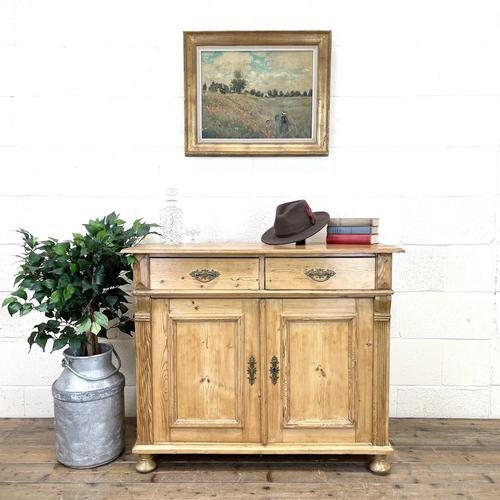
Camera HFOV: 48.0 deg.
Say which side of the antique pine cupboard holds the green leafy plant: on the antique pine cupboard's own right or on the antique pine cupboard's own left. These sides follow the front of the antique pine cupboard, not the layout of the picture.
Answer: on the antique pine cupboard's own right

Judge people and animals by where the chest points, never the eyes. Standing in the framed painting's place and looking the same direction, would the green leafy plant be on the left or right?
on its right

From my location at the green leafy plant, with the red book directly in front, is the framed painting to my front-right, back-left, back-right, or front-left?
front-left

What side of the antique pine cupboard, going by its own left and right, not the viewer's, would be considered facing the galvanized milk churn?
right

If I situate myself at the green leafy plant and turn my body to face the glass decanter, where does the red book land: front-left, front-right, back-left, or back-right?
front-right

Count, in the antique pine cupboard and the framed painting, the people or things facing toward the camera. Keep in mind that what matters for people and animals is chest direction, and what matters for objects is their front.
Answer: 2

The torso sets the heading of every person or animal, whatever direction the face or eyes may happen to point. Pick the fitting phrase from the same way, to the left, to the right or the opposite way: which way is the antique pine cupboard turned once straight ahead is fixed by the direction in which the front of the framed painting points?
the same way

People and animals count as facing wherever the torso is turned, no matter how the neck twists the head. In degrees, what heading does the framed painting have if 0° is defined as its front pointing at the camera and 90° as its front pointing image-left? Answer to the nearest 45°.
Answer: approximately 0°

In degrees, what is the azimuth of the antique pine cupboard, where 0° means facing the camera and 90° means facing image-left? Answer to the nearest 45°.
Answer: approximately 0°
